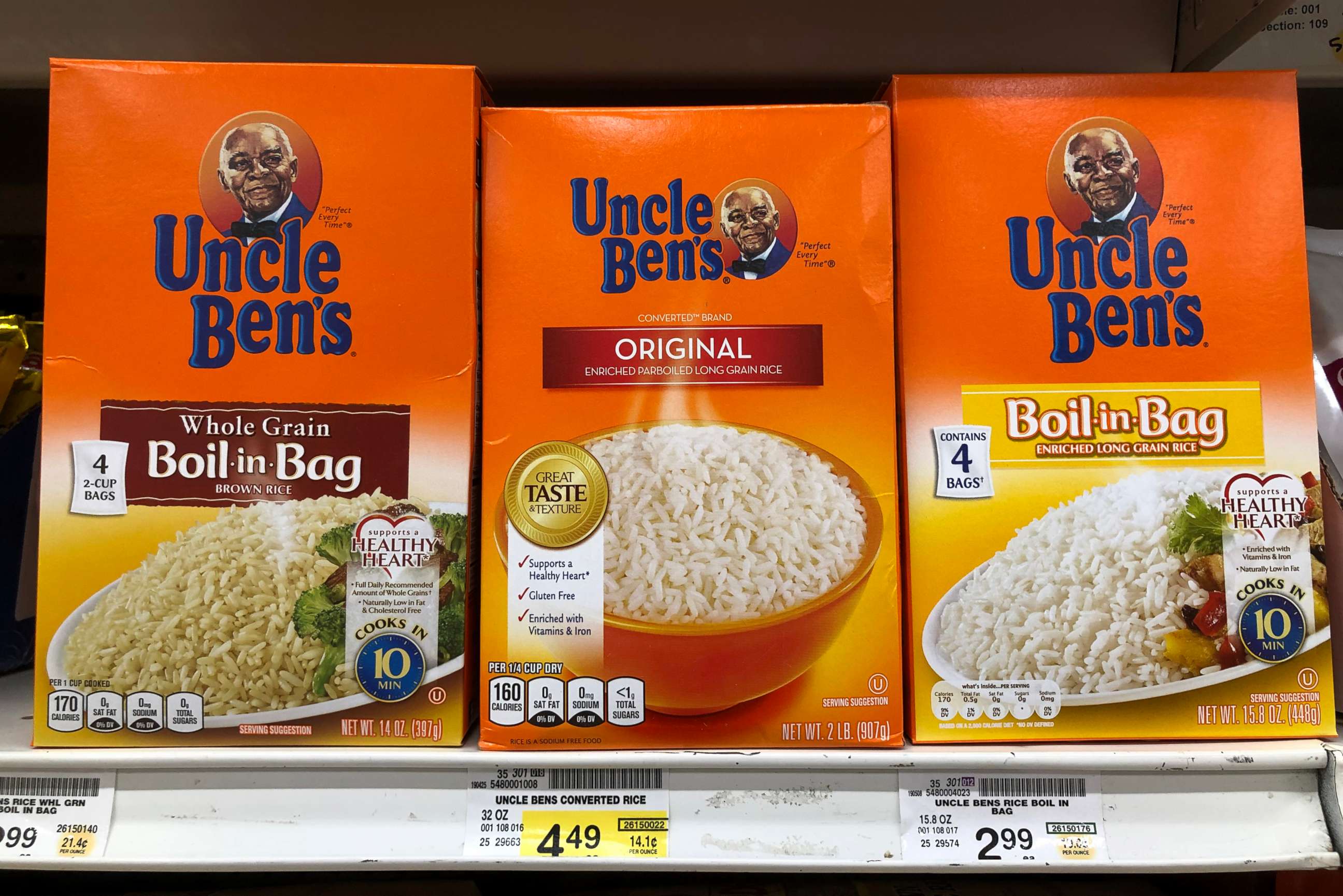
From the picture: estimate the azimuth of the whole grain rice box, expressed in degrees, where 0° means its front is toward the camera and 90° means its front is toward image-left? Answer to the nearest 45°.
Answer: approximately 0°
